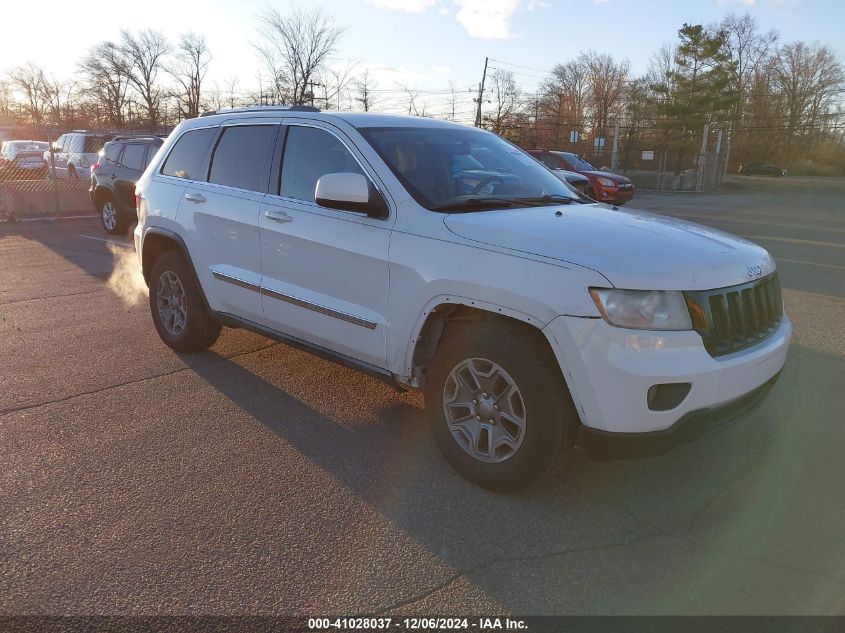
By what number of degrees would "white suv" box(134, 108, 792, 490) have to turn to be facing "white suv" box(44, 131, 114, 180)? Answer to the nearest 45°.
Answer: approximately 180°

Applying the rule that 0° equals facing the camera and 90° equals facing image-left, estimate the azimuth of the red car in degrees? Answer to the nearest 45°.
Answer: approximately 315°

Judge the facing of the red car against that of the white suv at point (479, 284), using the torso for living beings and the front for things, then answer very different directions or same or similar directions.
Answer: same or similar directions

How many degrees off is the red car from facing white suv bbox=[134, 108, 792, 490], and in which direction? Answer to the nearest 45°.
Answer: approximately 45° to its right

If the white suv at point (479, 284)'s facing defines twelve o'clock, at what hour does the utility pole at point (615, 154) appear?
The utility pole is roughly at 8 o'clock from the white suv.

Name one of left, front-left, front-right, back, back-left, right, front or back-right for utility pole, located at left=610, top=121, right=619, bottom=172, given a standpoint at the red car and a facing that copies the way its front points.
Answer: back-left

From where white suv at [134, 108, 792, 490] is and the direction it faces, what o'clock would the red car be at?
The red car is roughly at 8 o'clock from the white suv.

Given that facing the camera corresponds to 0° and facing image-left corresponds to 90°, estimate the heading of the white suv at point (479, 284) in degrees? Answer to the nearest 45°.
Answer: approximately 315°

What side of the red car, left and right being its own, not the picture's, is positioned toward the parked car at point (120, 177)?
right

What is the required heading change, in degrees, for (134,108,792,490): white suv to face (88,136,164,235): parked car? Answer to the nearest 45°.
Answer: approximately 180°

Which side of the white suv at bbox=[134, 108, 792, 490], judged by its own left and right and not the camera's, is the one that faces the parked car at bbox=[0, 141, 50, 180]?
back
